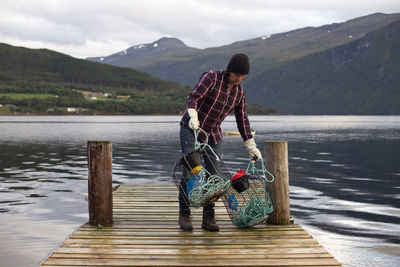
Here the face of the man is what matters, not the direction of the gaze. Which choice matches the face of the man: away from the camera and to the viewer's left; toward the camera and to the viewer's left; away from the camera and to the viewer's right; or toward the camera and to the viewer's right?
toward the camera and to the viewer's right

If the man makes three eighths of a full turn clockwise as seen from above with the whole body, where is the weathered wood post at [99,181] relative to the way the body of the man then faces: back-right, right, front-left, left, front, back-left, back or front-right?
front

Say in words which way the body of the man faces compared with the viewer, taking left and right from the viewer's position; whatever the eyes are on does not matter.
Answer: facing the viewer and to the right of the viewer
